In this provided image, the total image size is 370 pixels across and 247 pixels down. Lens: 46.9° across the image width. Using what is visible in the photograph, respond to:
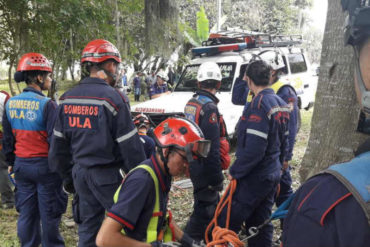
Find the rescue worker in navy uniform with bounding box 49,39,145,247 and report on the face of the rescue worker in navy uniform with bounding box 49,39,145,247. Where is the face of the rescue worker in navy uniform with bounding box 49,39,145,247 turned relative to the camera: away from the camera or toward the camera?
away from the camera

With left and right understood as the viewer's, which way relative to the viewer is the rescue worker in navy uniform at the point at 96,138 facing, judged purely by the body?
facing away from the viewer and to the right of the viewer

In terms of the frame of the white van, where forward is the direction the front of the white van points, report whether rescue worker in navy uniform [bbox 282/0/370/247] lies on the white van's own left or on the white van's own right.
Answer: on the white van's own left

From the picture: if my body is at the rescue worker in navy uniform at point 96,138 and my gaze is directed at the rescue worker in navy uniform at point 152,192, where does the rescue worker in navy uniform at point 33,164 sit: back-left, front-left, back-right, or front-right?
back-right

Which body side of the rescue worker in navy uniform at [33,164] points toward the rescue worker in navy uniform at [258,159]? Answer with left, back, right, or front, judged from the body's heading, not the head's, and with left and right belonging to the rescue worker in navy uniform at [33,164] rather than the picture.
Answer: right

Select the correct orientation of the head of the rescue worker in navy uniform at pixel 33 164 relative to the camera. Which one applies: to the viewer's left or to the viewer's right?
to the viewer's right

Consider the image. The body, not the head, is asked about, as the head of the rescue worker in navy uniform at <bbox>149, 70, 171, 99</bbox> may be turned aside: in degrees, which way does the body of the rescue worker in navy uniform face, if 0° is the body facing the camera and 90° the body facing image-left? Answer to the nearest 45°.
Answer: approximately 315°
